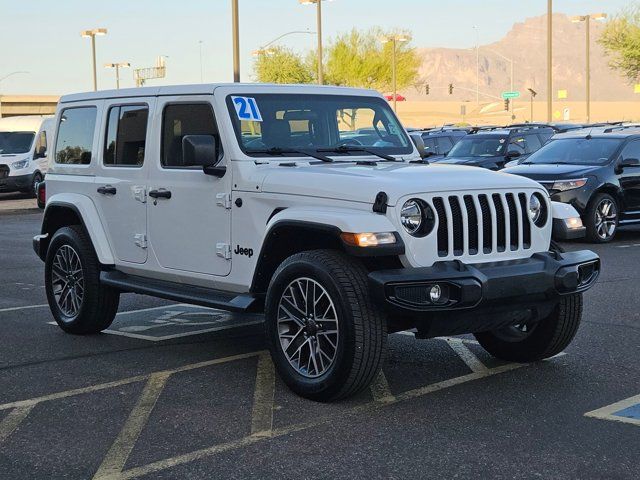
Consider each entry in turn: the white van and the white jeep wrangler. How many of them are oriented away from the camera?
0

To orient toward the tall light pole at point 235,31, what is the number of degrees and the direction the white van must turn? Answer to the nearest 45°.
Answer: approximately 90° to its left

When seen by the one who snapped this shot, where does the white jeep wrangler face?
facing the viewer and to the right of the viewer

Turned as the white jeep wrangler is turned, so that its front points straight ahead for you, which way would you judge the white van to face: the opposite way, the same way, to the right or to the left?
to the right

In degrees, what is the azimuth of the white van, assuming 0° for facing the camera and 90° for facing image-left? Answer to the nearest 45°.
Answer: approximately 45°

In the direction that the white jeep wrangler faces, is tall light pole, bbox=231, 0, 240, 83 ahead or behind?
behind

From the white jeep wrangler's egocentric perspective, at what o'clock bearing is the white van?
The white van is roughly at 7 o'clock from the white jeep wrangler.

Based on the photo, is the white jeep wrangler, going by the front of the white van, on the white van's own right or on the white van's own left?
on the white van's own left
